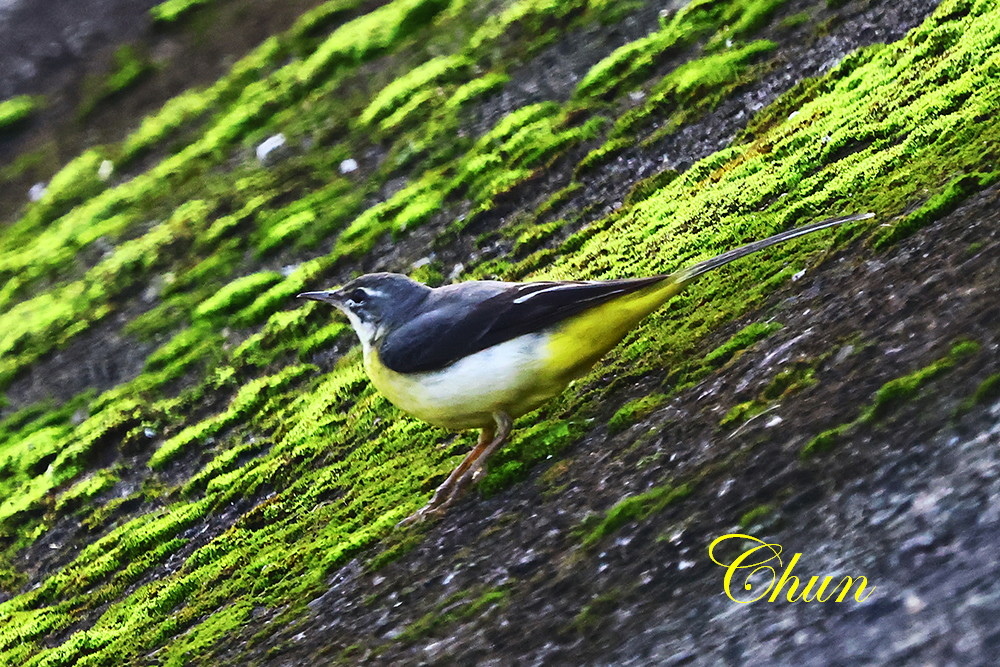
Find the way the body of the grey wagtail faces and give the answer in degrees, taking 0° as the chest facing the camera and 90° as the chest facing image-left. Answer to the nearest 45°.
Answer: approximately 90°

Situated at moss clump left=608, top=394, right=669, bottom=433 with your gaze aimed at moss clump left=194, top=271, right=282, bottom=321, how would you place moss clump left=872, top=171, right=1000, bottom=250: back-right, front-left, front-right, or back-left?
back-right

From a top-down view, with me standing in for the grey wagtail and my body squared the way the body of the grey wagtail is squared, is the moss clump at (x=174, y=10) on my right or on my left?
on my right

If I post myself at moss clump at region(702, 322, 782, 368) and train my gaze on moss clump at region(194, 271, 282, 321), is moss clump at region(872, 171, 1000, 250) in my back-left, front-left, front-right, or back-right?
back-right

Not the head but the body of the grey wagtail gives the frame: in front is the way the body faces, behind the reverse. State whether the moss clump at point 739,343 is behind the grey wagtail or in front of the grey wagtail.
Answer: behind

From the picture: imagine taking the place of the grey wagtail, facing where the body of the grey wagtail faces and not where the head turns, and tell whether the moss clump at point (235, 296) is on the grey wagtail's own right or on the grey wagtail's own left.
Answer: on the grey wagtail's own right

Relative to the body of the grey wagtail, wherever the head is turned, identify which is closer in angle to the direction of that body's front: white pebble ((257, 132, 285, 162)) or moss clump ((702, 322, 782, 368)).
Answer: the white pebble

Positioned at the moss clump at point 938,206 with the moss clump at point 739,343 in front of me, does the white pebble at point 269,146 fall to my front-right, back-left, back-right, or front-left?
front-right
